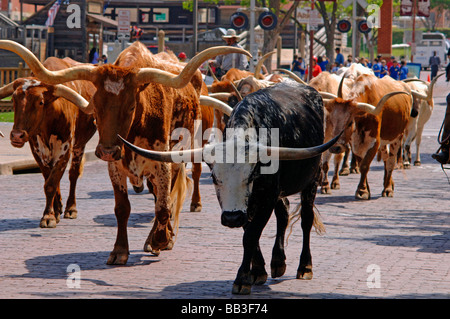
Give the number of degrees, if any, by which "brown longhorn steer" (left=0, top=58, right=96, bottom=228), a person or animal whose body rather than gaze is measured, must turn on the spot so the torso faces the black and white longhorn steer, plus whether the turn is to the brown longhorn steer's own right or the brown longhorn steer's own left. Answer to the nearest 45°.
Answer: approximately 45° to the brown longhorn steer's own left

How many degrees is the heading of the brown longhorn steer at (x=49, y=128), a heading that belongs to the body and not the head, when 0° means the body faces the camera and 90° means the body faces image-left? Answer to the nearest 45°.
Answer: approximately 45°

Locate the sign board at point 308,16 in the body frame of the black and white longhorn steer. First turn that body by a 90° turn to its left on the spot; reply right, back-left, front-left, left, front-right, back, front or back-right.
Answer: back-left

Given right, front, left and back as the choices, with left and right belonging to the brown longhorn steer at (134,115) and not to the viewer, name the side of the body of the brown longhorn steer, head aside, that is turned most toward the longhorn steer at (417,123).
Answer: back

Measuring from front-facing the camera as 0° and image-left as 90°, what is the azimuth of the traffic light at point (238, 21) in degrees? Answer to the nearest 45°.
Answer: approximately 0°

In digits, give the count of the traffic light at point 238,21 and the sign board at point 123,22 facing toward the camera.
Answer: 2

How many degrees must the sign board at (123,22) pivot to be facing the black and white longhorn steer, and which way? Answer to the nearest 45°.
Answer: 0° — it already faces it

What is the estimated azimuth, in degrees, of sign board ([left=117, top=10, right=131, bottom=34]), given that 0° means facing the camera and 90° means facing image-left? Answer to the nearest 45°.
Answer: approximately 0°

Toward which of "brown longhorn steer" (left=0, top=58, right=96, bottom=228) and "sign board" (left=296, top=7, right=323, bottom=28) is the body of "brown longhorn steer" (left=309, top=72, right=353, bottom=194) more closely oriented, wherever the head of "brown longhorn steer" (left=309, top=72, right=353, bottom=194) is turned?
the brown longhorn steer

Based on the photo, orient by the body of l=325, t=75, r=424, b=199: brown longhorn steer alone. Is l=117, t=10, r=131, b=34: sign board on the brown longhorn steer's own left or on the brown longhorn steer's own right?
on the brown longhorn steer's own right
